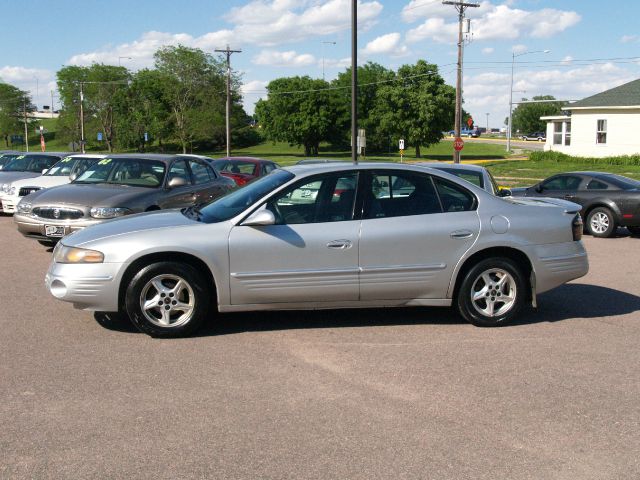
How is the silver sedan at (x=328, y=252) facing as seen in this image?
to the viewer's left

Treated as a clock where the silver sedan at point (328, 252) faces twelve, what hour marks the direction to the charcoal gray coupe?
The charcoal gray coupe is roughly at 4 o'clock from the silver sedan.

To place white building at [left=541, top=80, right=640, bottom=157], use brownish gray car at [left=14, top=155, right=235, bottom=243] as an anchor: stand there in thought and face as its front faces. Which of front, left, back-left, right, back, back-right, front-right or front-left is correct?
back

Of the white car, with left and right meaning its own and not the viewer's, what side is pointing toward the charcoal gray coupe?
left

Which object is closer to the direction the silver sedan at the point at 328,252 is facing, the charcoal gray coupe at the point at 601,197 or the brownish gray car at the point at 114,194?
the brownish gray car

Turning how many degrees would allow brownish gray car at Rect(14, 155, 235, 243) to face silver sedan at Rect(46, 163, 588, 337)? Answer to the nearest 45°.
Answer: approximately 45° to its left

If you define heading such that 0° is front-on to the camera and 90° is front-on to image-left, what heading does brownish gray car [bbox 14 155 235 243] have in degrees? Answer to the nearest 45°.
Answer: approximately 45°

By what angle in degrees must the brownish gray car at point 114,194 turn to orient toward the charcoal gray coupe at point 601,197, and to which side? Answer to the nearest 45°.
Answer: approximately 135° to its left

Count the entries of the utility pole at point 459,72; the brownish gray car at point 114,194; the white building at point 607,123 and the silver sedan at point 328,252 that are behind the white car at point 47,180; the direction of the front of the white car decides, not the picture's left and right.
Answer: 2

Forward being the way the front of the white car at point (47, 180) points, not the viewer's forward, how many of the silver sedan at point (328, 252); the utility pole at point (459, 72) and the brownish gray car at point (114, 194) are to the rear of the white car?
1

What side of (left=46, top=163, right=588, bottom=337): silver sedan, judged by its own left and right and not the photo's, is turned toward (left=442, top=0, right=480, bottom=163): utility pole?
right

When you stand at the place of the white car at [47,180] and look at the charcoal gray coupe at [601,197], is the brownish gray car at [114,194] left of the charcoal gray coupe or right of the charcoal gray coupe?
right

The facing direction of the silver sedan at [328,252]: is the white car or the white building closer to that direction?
the white car

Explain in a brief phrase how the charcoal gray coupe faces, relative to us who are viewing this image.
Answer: facing away from the viewer and to the left of the viewer

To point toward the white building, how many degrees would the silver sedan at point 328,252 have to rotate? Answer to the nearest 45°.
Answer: approximately 135° to its right

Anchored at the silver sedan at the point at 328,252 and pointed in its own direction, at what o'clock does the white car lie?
The white car is roughly at 2 o'clock from the silver sedan.

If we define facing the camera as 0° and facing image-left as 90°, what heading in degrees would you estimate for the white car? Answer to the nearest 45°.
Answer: approximately 45°
